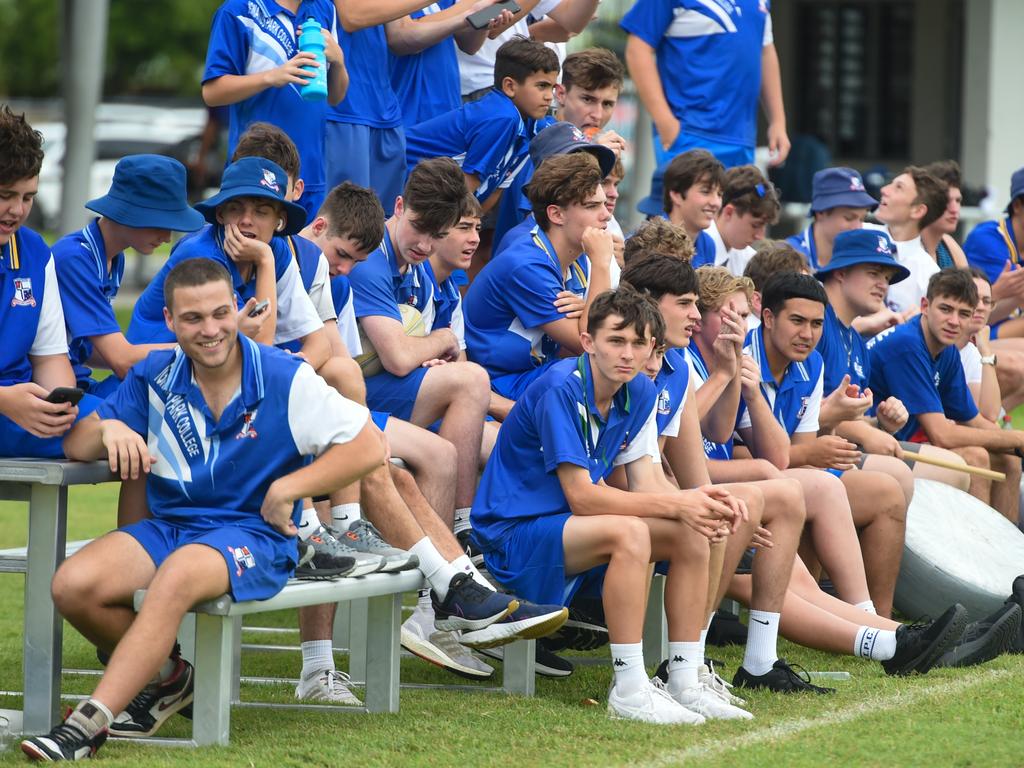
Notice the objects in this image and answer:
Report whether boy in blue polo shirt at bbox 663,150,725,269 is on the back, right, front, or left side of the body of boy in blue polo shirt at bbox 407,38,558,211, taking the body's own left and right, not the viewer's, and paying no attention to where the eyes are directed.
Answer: front

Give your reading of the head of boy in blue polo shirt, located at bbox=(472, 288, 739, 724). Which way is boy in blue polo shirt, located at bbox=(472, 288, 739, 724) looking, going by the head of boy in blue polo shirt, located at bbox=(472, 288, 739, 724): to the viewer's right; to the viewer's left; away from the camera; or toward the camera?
toward the camera

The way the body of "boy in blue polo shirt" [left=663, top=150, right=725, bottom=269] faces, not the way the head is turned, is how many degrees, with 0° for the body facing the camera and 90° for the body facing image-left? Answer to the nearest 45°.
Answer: approximately 315°

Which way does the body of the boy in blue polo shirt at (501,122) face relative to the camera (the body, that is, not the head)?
to the viewer's right

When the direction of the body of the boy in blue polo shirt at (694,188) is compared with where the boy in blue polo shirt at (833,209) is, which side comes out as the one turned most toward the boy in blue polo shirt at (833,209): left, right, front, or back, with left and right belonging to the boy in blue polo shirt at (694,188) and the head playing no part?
left

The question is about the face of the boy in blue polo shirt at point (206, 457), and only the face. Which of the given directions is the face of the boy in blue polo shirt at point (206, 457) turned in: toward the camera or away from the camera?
toward the camera

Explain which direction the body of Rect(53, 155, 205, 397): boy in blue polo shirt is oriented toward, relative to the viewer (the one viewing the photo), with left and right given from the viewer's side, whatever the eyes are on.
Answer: facing the viewer and to the right of the viewer
